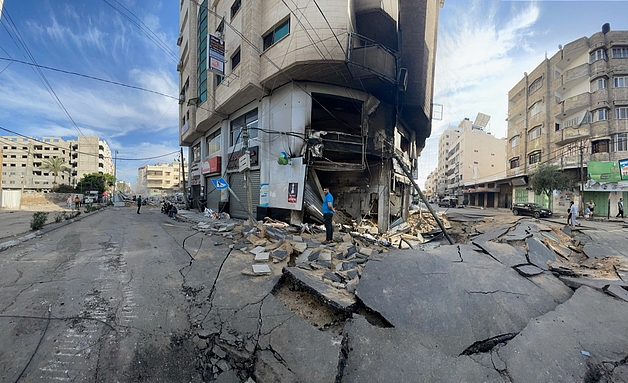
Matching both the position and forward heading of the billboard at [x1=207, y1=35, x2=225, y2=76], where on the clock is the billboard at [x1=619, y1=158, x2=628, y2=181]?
the billboard at [x1=619, y1=158, x2=628, y2=181] is roughly at 10 o'clock from the billboard at [x1=207, y1=35, x2=225, y2=76].

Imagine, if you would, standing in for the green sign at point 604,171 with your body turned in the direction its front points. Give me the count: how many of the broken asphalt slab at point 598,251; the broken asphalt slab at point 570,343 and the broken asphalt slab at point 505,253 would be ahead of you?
3

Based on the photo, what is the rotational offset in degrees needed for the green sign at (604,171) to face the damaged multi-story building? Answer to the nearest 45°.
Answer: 0° — it already faces it
